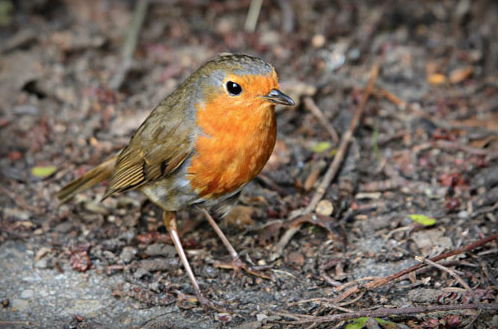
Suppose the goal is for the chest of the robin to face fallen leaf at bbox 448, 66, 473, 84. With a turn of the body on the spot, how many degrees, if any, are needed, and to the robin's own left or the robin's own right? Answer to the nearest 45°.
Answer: approximately 90° to the robin's own left

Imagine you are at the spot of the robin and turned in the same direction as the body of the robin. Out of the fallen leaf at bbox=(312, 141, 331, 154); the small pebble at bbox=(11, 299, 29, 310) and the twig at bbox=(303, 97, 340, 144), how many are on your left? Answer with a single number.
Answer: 2

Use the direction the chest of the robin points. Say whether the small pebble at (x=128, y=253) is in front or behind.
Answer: behind

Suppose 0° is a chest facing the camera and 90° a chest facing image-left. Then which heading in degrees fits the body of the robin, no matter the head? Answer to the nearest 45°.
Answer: approximately 315°

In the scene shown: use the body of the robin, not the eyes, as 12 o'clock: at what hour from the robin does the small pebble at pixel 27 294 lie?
The small pebble is roughly at 5 o'clock from the robin.

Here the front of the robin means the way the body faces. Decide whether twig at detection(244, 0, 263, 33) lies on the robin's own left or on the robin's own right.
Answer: on the robin's own left

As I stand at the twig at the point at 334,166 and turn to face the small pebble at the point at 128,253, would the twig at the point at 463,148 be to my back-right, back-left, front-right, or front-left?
back-left

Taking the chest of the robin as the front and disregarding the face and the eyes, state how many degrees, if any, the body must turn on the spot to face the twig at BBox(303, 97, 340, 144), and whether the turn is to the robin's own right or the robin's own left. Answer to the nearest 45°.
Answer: approximately 90° to the robin's own left

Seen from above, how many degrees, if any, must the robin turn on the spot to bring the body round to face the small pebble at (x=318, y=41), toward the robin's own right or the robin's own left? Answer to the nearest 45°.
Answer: approximately 90° to the robin's own left

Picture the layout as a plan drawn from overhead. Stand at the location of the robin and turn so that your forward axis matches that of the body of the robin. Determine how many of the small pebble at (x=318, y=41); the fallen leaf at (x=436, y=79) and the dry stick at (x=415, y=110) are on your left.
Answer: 3

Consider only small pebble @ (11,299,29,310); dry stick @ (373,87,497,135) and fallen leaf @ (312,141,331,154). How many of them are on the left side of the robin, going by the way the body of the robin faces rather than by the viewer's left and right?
2

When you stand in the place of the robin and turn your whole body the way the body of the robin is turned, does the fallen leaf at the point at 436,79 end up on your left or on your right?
on your left

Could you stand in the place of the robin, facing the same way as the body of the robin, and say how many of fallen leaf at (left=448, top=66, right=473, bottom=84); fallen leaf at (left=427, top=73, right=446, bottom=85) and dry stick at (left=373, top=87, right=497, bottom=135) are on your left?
3

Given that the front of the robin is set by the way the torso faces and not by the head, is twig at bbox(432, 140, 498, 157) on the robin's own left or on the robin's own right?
on the robin's own left

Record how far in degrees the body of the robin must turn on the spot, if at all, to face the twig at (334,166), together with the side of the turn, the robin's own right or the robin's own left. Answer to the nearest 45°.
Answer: approximately 90° to the robin's own left

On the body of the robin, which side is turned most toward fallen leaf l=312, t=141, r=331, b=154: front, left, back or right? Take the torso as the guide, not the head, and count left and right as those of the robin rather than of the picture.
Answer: left
